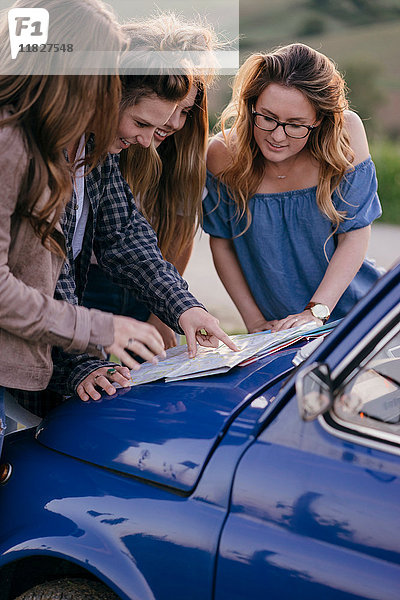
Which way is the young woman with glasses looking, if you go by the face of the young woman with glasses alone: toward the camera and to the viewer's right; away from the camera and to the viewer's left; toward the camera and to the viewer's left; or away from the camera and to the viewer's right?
toward the camera and to the viewer's left

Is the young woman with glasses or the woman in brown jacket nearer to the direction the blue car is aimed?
the woman in brown jacket

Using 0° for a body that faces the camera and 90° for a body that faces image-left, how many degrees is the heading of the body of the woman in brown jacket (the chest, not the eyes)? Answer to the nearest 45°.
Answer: approximately 270°

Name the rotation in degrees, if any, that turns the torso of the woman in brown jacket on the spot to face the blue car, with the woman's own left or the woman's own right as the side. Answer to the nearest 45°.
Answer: approximately 45° to the woman's own right

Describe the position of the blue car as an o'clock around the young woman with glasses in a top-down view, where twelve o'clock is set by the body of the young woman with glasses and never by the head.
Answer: The blue car is roughly at 12 o'clock from the young woman with glasses.

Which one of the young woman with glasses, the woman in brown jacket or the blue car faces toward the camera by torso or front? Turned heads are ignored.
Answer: the young woman with glasses

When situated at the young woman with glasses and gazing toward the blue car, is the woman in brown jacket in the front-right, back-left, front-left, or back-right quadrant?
front-right

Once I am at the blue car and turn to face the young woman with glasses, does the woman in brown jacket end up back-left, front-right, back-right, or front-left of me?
front-left

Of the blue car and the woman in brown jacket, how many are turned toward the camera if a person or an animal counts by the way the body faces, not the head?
0

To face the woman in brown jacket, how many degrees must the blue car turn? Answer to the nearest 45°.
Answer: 0° — it already faces them

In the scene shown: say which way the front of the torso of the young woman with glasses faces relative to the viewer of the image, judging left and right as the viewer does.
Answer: facing the viewer

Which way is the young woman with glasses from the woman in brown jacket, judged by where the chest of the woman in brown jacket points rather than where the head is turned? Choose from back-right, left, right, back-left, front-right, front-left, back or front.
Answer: front-left

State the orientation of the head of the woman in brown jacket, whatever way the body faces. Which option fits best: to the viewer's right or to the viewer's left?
to the viewer's right
